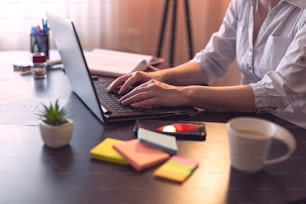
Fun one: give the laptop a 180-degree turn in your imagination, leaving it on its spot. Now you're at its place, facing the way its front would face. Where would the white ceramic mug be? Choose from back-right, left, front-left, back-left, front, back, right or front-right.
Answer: back-left

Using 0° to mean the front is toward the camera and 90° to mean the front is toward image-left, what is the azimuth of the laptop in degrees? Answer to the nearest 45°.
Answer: approximately 270°

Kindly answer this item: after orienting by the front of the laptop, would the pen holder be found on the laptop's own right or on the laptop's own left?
on the laptop's own left
